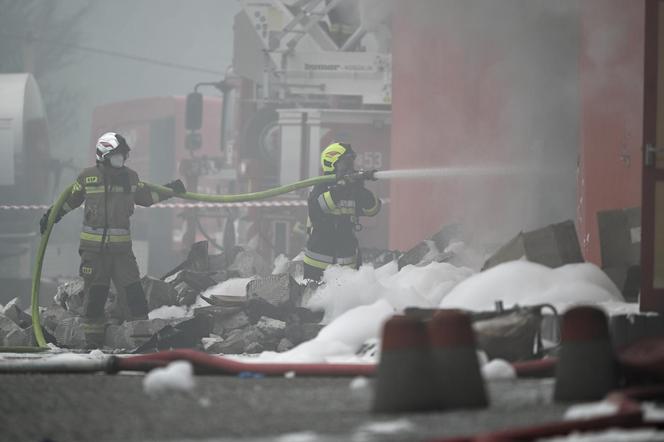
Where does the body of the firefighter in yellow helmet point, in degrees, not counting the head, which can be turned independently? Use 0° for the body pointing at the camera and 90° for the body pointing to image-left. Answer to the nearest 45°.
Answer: approximately 315°

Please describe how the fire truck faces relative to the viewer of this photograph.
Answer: facing to the left of the viewer

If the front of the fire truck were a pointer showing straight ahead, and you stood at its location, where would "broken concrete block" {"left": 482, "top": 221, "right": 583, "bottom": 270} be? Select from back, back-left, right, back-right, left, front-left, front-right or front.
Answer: left

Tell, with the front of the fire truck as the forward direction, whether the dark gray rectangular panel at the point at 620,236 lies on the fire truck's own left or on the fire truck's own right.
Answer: on the fire truck's own left

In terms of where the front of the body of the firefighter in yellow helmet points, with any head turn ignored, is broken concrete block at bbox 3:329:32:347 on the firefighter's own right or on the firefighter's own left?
on the firefighter's own right

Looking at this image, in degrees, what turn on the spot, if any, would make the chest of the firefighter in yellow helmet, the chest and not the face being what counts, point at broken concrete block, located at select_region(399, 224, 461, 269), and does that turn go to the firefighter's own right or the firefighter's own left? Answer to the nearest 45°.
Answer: approximately 45° to the firefighter's own left

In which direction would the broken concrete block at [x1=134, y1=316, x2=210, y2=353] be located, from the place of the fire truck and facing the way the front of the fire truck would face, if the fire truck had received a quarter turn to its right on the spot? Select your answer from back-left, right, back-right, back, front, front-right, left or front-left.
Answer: back

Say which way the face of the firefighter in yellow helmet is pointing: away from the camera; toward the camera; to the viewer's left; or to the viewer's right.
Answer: to the viewer's right

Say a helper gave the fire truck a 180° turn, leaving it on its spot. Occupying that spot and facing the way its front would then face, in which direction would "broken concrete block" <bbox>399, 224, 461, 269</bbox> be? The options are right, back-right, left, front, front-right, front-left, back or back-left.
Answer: right

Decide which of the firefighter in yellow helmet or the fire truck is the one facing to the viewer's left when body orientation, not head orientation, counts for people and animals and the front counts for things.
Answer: the fire truck

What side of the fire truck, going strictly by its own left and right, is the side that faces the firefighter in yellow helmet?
left

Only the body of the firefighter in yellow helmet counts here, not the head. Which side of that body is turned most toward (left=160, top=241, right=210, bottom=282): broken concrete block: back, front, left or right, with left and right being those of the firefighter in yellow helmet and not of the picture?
back

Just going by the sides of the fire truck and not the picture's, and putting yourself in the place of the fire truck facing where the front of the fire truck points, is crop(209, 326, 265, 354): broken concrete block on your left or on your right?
on your left
